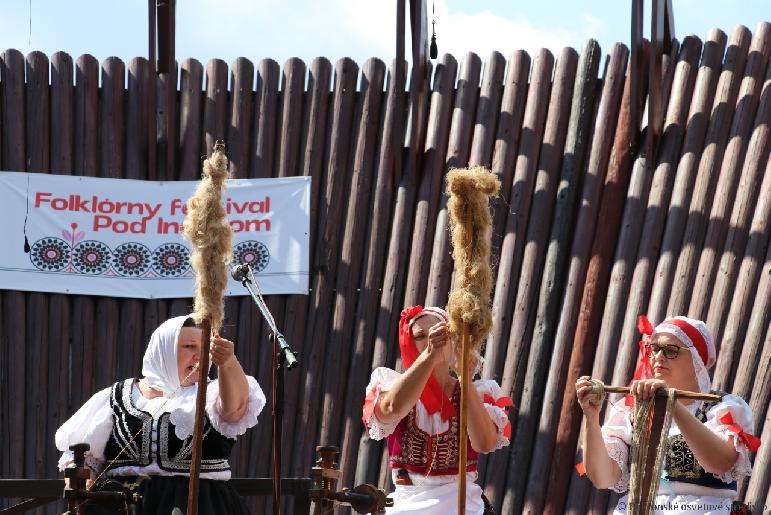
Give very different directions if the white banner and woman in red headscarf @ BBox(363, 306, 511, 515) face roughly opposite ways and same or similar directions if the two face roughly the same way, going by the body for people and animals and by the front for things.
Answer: same or similar directions

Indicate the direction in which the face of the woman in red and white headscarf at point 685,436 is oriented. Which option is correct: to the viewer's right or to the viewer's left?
to the viewer's left

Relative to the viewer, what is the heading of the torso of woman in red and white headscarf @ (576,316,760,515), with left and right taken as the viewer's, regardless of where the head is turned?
facing the viewer and to the left of the viewer

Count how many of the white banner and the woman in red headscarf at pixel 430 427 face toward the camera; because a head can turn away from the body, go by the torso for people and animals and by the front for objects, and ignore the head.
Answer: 2

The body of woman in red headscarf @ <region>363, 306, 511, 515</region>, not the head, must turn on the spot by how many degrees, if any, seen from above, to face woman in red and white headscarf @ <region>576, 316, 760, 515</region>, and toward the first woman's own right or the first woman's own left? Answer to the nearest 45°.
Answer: approximately 90° to the first woman's own left

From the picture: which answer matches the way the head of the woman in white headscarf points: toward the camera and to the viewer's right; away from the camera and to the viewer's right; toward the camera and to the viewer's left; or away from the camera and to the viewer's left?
toward the camera and to the viewer's right

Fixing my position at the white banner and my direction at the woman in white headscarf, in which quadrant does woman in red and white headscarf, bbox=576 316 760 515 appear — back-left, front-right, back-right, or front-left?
front-left

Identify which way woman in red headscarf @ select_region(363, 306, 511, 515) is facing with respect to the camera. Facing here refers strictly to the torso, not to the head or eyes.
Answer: toward the camera

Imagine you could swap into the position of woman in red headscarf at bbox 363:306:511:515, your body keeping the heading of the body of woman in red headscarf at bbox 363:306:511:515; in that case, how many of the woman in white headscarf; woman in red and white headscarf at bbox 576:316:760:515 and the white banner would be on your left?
1

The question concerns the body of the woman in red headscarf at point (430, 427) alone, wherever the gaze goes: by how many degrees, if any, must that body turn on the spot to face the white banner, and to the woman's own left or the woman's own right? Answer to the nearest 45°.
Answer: approximately 135° to the woman's own right
